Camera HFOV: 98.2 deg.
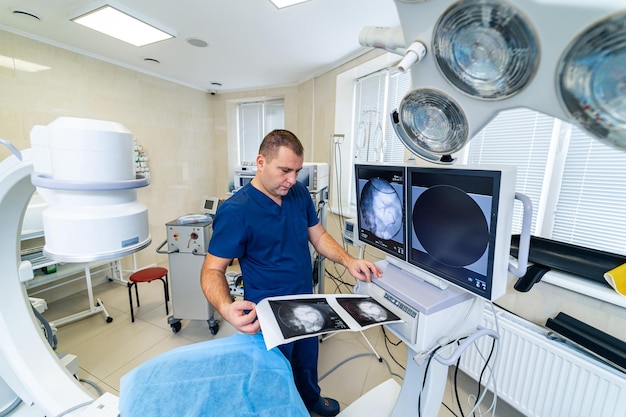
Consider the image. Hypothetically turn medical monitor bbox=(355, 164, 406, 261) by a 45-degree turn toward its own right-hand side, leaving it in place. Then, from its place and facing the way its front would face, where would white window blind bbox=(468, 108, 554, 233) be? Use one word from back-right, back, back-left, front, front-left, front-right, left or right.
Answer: back-right

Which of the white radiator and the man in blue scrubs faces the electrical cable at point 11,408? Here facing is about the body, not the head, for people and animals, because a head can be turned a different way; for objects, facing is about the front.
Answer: the white radiator

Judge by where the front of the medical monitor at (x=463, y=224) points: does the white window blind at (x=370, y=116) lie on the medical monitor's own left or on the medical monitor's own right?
on the medical monitor's own right

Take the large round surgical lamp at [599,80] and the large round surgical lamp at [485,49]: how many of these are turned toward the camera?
2

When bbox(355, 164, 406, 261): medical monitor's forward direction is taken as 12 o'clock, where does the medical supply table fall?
The medical supply table is roughly at 2 o'clock from the medical monitor.

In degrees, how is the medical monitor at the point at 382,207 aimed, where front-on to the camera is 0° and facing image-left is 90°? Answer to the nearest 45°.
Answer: approximately 45°

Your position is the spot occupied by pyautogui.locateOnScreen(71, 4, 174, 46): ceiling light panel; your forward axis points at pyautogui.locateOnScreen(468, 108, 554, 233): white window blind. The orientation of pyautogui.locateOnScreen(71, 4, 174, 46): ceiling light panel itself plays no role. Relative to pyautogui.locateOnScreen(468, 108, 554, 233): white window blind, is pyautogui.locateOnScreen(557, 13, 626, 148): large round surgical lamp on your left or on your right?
right

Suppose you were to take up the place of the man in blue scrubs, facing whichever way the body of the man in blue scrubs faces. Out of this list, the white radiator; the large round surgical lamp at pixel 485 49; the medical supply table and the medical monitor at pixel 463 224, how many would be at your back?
1

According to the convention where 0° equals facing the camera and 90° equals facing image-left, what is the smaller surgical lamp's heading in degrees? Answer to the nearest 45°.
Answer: approximately 45°

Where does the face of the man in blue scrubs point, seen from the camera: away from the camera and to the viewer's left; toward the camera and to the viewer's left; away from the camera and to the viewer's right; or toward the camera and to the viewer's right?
toward the camera and to the viewer's right

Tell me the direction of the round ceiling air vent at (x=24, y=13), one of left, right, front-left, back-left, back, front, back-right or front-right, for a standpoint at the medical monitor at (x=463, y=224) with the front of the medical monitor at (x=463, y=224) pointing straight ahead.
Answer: front-right
